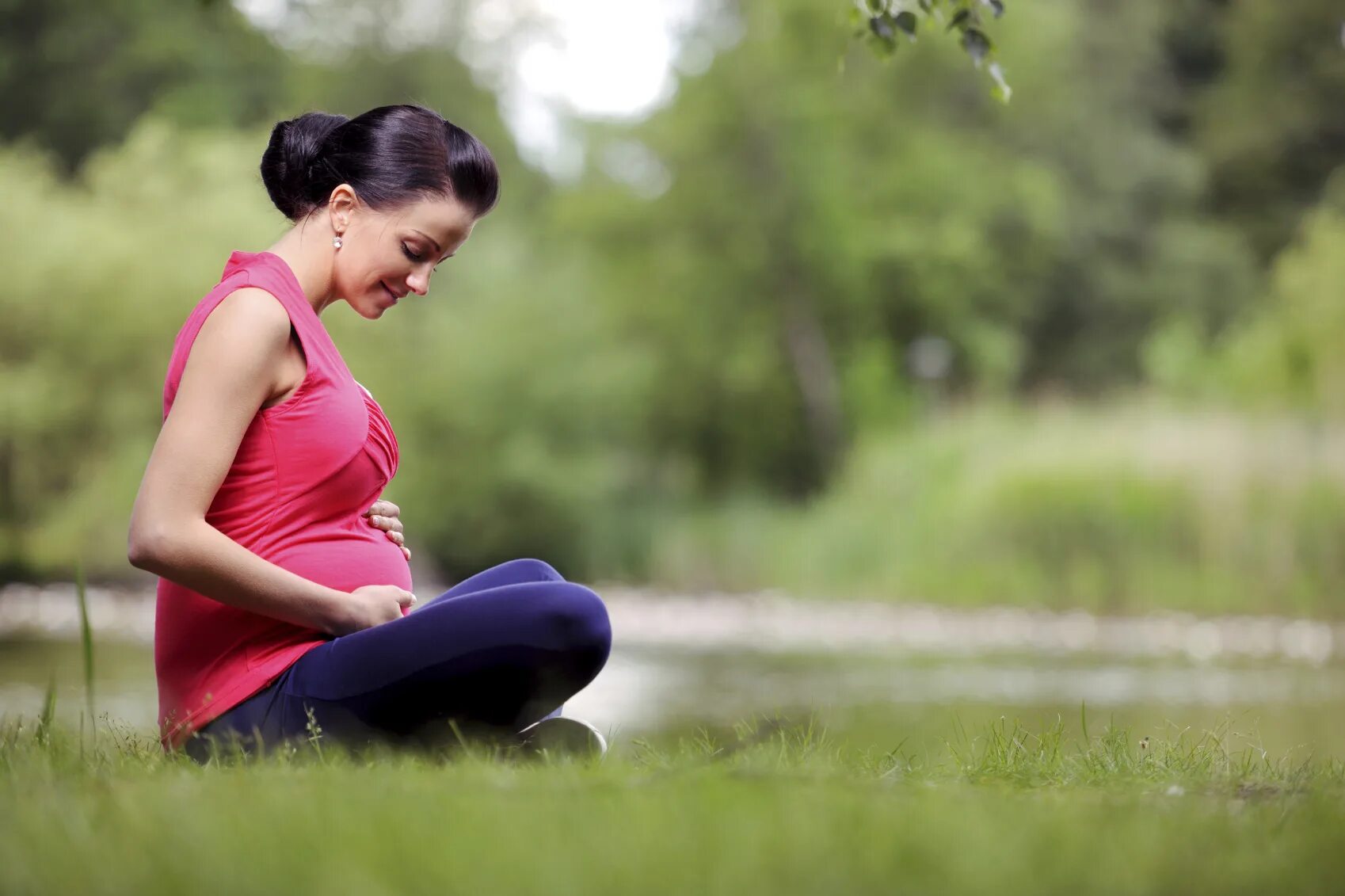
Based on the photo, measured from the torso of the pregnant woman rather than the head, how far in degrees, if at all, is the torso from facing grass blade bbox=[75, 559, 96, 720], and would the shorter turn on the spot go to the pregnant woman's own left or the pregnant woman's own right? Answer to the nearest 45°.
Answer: approximately 135° to the pregnant woman's own left

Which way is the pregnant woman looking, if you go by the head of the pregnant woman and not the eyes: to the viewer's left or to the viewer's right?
to the viewer's right

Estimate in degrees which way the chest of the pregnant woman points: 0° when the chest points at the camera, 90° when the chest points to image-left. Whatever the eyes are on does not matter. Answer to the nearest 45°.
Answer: approximately 270°
